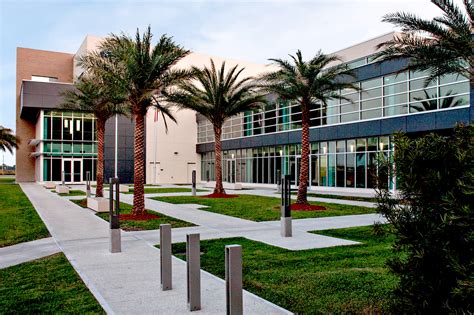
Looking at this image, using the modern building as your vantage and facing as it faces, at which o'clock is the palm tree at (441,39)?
The palm tree is roughly at 10 o'clock from the modern building.

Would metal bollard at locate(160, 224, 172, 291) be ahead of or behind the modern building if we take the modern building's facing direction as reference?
ahead

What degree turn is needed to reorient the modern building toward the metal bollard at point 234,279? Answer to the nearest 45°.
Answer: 0° — it already faces it

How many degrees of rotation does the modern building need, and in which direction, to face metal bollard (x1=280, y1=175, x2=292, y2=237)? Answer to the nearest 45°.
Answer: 0° — it already faces it

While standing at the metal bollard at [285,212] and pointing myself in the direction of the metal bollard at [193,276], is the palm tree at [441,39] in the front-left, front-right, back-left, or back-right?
back-left

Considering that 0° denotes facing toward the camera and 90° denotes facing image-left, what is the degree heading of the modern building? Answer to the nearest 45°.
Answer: approximately 0°

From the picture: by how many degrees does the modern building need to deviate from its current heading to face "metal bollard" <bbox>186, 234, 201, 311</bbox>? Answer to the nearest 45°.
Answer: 0° — it already faces it

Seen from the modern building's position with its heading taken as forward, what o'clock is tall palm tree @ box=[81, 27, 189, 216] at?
The tall palm tree is roughly at 1 o'clock from the modern building.
